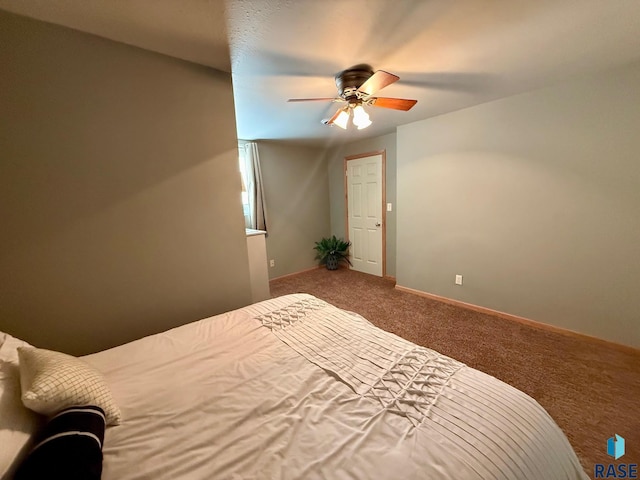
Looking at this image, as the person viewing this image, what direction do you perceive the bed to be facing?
facing away from the viewer and to the right of the viewer

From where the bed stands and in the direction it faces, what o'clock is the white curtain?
The white curtain is roughly at 10 o'clock from the bed.

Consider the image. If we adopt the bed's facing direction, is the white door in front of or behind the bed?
in front

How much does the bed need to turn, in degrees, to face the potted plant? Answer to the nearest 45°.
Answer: approximately 45° to its left
